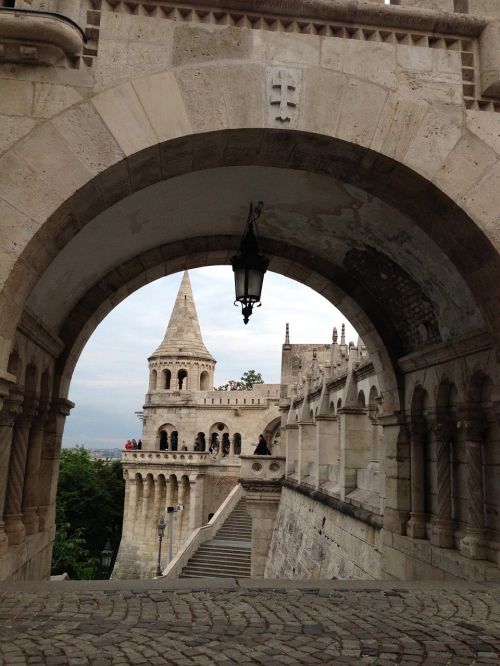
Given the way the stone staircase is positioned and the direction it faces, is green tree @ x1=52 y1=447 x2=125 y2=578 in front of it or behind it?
behind

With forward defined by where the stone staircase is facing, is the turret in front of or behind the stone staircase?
behind

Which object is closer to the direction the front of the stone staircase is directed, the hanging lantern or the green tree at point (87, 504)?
the hanging lantern

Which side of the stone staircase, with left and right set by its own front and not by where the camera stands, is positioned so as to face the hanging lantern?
front

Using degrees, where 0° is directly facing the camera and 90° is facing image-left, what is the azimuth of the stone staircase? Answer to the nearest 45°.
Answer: approximately 0°

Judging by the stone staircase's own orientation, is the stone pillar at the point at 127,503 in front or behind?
behind
